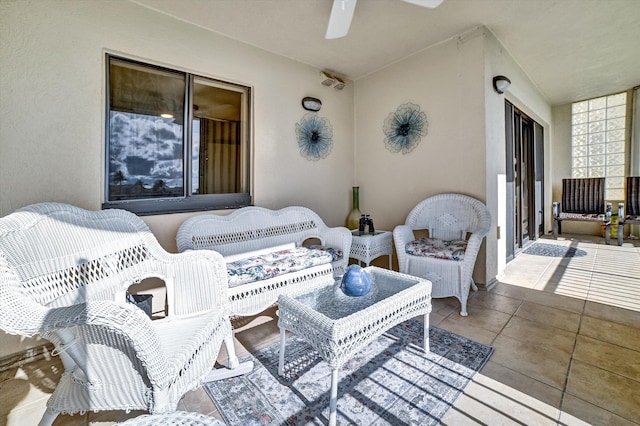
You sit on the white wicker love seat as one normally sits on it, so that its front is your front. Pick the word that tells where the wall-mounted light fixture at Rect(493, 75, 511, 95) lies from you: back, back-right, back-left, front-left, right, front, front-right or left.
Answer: front-left

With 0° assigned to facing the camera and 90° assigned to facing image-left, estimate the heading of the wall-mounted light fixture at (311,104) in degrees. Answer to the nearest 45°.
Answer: approximately 315°

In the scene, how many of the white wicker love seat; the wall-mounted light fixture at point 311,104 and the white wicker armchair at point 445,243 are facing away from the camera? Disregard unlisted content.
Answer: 0

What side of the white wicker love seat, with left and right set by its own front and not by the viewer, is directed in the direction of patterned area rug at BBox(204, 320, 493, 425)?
front

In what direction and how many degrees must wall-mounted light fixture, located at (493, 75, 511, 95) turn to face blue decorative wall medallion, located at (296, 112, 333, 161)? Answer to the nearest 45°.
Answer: approximately 135° to its right

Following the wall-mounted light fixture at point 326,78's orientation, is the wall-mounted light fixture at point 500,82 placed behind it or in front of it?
in front

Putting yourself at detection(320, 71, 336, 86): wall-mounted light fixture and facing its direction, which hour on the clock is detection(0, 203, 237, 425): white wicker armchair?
The white wicker armchair is roughly at 2 o'clock from the wall-mounted light fixture.

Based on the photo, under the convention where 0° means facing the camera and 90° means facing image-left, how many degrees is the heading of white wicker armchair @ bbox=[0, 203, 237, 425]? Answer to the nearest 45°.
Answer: approximately 315°

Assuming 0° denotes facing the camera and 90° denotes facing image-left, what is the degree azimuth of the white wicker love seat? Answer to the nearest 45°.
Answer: approximately 315°

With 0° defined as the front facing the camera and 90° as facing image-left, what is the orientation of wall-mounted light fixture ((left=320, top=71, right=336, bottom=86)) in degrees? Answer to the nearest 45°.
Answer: approximately 315°

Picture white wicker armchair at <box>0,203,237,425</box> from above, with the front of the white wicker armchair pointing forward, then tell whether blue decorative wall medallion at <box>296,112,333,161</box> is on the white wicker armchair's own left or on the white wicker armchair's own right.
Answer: on the white wicker armchair's own left
